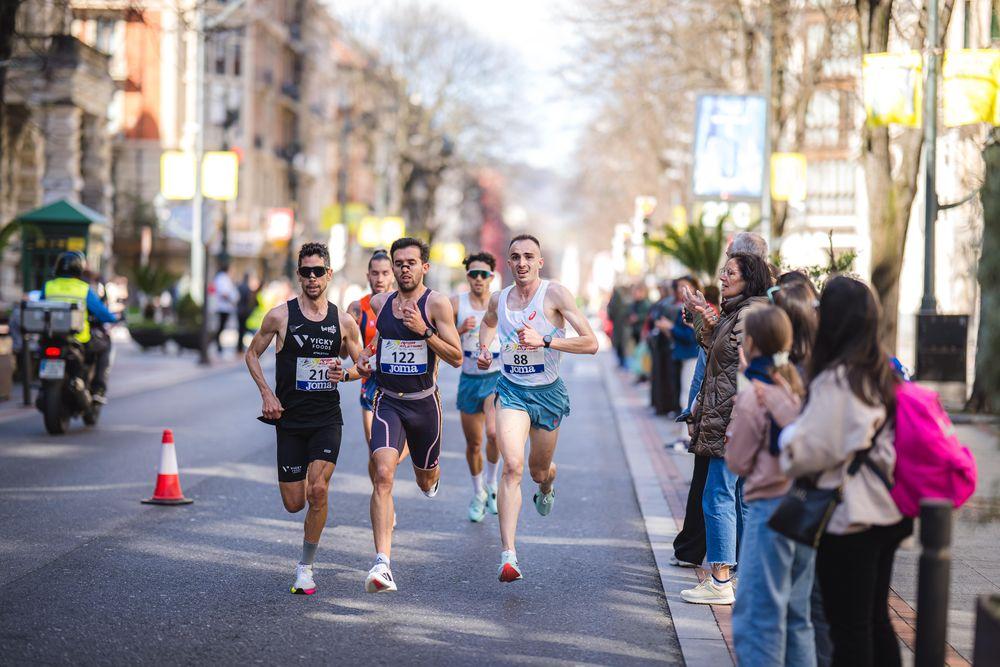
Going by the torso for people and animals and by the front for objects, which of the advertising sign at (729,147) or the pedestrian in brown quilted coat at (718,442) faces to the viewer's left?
the pedestrian in brown quilted coat

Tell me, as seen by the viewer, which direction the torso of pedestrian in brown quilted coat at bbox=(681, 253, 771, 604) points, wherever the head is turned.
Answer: to the viewer's left

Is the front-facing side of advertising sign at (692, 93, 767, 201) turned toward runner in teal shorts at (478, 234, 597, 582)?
yes

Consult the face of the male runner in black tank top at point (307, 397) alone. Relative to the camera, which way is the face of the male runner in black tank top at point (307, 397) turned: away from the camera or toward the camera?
toward the camera

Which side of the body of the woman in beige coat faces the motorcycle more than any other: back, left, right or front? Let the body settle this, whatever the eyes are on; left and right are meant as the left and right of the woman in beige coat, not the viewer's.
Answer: front

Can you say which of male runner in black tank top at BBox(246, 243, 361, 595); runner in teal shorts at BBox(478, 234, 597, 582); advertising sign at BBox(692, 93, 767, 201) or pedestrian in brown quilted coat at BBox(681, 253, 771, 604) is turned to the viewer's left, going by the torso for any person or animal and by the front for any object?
the pedestrian in brown quilted coat

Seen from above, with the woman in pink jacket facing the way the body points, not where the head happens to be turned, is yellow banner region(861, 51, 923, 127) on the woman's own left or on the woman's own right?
on the woman's own right

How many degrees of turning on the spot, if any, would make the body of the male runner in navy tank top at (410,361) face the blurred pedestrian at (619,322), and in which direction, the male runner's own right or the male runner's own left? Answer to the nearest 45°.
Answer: approximately 180°

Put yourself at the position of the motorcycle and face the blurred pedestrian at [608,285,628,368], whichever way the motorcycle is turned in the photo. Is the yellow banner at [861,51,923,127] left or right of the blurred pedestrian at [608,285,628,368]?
right

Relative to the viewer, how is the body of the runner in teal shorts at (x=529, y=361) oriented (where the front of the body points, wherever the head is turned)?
toward the camera

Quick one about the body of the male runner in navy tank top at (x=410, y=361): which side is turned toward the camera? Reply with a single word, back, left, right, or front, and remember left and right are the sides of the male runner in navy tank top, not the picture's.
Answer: front

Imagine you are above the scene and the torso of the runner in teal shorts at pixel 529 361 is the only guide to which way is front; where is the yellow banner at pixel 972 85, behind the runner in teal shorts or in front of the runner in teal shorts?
behind

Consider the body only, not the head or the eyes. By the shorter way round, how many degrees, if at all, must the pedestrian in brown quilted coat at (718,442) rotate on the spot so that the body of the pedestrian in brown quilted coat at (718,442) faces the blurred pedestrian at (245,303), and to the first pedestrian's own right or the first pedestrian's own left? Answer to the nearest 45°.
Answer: approximately 45° to the first pedestrian's own right

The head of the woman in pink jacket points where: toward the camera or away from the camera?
away from the camera

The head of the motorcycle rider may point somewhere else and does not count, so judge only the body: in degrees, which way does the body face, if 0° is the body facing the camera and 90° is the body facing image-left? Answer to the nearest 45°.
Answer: approximately 225°

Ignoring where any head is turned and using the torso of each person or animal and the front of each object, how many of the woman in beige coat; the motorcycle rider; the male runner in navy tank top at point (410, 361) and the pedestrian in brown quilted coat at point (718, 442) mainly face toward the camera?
1

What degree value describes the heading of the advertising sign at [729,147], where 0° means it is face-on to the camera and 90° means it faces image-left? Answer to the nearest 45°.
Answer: approximately 0°

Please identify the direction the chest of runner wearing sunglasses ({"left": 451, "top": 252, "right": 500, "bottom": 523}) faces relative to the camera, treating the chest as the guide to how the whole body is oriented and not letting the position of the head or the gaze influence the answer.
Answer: toward the camera

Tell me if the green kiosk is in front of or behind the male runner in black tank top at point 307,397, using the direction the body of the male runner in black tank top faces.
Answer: behind

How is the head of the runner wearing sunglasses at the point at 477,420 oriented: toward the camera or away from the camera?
toward the camera

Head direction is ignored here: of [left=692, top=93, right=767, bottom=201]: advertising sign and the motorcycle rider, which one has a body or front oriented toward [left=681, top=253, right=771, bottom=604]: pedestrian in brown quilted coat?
the advertising sign

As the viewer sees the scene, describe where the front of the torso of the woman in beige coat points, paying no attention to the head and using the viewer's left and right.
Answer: facing away from the viewer and to the left of the viewer

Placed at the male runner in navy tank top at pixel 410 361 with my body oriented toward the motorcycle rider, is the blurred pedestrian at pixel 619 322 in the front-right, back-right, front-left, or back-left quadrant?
front-right
